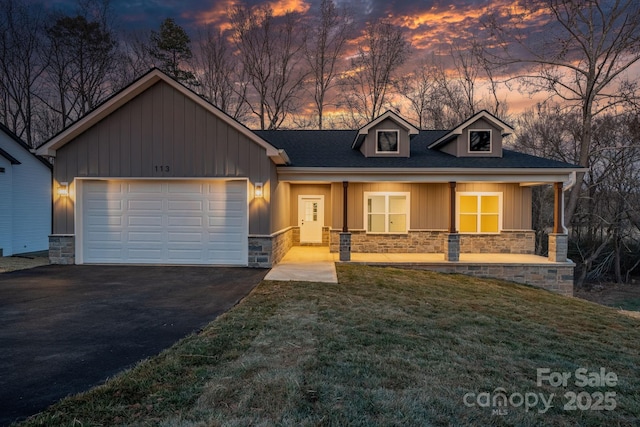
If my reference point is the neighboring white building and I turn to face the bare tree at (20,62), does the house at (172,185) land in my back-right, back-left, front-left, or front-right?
back-right

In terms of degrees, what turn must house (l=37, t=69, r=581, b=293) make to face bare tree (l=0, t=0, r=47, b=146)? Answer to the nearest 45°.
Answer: approximately 135° to its right

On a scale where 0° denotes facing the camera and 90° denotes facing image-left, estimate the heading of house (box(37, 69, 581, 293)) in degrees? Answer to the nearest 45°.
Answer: approximately 0°

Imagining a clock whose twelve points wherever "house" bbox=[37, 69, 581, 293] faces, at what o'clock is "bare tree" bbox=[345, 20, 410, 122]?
The bare tree is roughly at 7 o'clock from the house.

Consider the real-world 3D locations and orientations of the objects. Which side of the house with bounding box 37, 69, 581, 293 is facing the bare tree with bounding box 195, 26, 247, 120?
back

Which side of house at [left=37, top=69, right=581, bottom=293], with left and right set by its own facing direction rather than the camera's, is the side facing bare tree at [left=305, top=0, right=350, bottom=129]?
back

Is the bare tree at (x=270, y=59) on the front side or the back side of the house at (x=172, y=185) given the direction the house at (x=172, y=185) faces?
on the back side

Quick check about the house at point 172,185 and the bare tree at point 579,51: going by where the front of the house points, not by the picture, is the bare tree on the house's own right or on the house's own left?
on the house's own left

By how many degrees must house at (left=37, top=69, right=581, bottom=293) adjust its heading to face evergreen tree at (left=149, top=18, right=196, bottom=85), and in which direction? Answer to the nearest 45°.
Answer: approximately 180°
